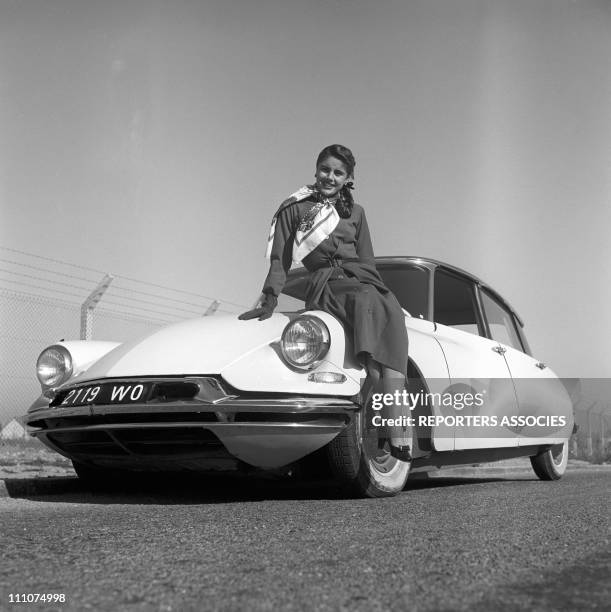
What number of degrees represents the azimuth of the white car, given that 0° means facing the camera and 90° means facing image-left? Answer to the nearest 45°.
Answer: approximately 45°
